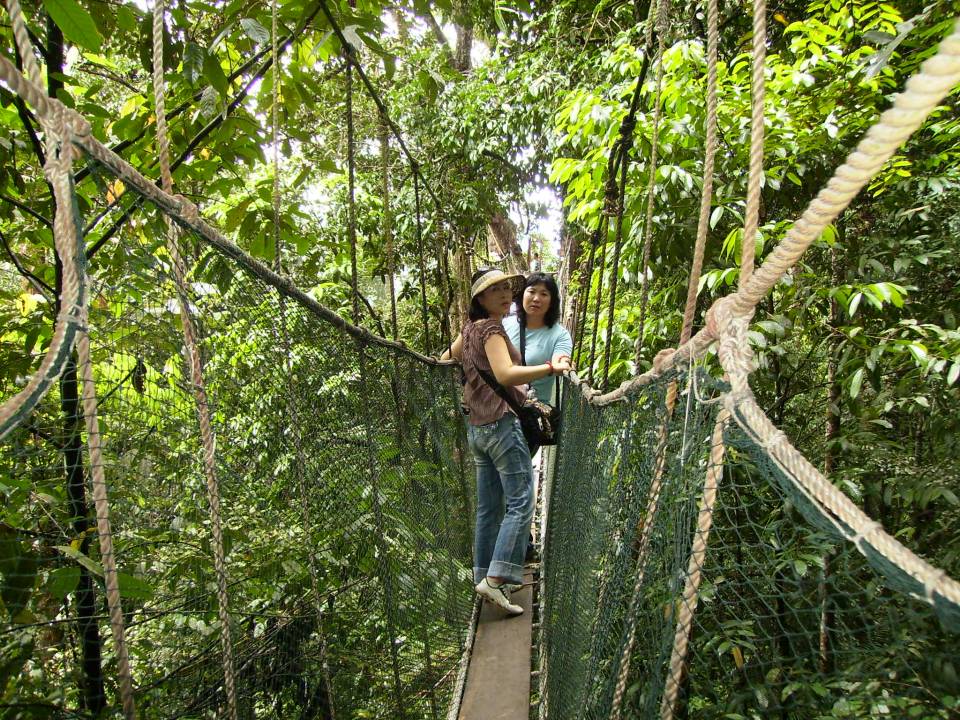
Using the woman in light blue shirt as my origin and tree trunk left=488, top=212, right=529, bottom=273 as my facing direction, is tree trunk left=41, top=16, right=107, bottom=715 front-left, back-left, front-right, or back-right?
back-left

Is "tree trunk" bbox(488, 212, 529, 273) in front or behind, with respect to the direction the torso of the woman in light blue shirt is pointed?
behind

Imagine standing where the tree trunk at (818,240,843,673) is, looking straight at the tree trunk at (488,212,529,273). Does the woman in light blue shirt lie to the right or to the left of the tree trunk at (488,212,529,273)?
left

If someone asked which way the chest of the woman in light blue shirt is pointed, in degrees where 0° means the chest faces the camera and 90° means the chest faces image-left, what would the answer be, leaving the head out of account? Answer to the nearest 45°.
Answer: approximately 0°

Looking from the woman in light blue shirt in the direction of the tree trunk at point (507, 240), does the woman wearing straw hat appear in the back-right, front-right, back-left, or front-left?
back-left

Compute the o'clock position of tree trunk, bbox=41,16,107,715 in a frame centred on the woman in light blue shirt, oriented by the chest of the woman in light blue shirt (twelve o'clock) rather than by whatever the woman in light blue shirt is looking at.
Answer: The tree trunk is roughly at 1 o'clock from the woman in light blue shirt.
